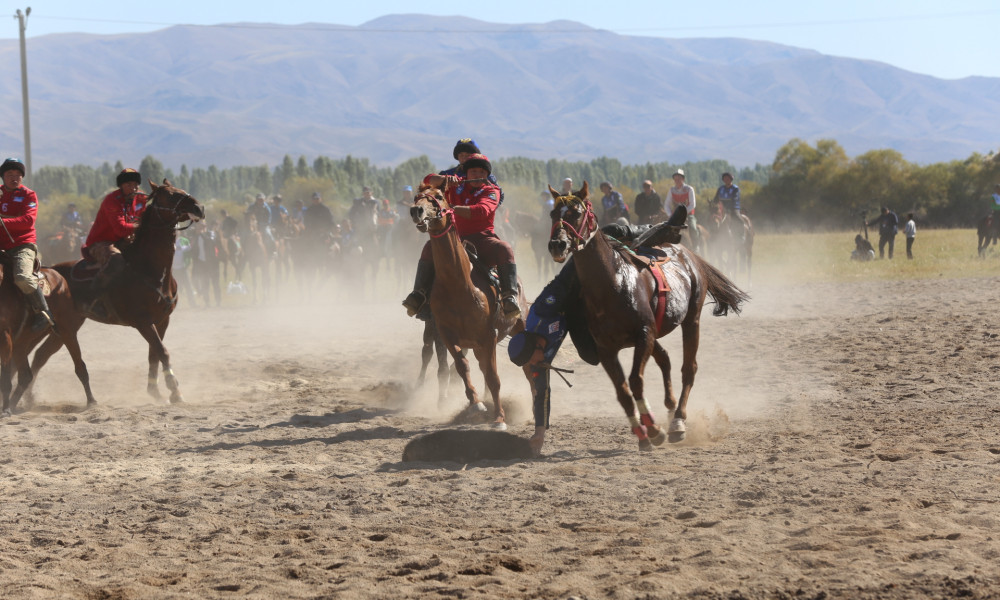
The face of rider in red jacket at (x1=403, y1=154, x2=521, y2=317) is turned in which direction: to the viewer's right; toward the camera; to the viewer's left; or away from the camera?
toward the camera

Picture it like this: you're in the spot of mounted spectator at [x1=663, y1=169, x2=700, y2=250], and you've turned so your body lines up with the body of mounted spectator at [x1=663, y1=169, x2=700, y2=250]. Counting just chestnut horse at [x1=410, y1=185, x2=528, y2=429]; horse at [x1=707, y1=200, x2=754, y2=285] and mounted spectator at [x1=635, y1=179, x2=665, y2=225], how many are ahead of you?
1

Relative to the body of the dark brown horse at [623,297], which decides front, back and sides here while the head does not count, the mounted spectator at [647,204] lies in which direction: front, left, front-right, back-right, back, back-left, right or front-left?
back-right

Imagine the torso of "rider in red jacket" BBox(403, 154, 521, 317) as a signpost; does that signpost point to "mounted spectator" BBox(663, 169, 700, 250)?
no

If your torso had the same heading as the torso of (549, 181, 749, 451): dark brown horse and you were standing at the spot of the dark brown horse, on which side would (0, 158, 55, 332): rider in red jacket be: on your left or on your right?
on your right

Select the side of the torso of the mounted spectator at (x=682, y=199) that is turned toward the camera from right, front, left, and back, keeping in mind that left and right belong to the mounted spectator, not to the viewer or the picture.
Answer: front

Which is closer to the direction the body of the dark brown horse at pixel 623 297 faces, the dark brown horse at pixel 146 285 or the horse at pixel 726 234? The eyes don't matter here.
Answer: the dark brown horse

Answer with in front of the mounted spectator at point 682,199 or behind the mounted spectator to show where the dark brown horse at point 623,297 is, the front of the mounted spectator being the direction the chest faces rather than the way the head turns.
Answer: in front

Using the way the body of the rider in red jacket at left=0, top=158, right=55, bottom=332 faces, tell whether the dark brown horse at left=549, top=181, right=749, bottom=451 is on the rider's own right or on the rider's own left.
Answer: on the rider's own left

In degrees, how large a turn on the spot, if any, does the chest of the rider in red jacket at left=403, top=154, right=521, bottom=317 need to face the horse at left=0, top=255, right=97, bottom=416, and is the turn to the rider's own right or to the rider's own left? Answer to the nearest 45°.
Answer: approximately 90° to the rider's own right

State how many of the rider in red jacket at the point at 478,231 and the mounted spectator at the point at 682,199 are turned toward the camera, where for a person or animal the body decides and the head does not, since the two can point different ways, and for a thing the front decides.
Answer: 2
